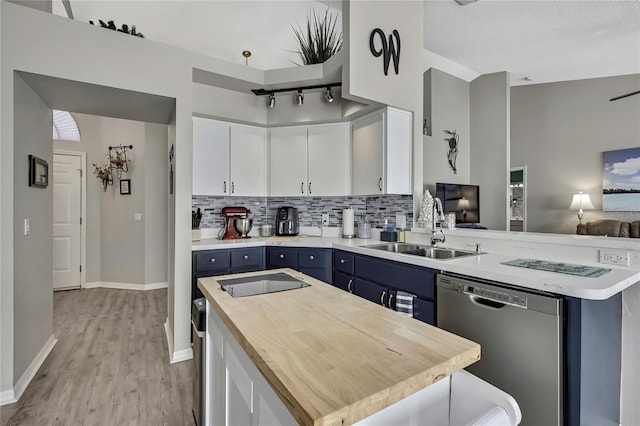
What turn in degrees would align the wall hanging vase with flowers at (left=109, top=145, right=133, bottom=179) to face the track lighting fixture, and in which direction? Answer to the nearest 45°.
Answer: approximately 45° to its left

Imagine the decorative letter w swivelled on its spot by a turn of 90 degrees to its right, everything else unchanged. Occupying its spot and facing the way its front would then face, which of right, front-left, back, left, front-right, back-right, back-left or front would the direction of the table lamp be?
back-right

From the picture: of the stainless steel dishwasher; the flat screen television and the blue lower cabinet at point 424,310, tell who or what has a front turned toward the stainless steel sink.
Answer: the flat screen television

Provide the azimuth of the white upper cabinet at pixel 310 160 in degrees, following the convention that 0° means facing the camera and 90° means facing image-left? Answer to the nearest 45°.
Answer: approximately 0°

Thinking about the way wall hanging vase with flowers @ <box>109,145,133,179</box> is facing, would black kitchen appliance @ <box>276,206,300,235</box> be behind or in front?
in front
